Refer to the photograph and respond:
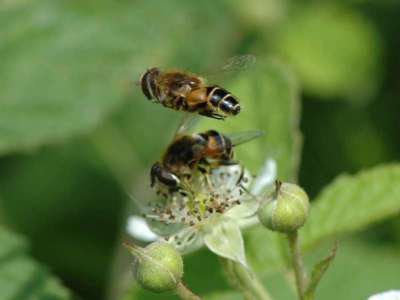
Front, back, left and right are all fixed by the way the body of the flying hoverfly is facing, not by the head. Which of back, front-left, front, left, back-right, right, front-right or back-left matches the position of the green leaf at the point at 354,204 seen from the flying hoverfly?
back

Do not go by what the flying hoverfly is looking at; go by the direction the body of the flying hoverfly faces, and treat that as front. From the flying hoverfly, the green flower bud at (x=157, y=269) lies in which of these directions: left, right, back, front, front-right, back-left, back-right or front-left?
left

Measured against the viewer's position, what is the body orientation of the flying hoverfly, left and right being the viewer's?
facing to the left of the viewer
